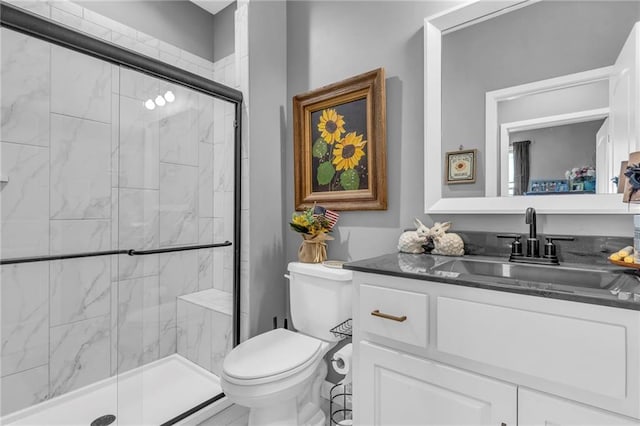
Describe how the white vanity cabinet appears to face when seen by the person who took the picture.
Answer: facing the viewer and to the left of the viewer

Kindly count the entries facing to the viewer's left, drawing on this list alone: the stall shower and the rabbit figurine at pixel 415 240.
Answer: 0

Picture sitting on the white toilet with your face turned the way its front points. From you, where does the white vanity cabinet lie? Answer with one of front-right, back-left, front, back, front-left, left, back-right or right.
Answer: left

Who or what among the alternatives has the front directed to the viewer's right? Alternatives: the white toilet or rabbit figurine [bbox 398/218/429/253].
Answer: the rabbit figurine

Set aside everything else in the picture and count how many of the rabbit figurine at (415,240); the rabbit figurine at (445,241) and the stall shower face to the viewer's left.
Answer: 1

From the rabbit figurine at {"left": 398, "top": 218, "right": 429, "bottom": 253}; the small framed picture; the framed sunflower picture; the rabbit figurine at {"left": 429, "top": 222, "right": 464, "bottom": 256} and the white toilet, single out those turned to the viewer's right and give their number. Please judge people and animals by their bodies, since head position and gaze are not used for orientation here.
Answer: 1

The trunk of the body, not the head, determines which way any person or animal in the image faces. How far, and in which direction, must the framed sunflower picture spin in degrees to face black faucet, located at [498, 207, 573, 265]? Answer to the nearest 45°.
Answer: approximately 90° to its left
